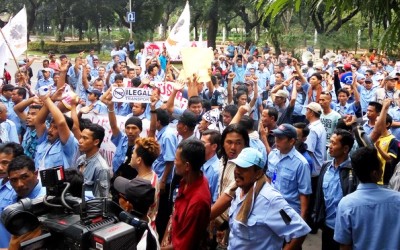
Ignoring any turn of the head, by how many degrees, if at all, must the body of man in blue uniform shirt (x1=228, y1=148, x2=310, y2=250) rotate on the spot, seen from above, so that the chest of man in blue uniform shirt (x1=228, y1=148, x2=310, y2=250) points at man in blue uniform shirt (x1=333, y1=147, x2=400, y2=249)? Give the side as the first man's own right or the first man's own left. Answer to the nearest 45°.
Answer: approximately 135° to the first man's own left

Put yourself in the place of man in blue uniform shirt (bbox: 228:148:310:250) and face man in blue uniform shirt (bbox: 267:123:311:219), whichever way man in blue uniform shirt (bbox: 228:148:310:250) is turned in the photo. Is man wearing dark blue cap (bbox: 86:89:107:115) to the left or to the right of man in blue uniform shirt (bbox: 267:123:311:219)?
left

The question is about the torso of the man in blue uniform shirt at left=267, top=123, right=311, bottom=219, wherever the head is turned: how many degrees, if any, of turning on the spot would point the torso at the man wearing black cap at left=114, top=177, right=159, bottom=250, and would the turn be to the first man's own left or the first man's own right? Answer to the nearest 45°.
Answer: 0° — they already face them

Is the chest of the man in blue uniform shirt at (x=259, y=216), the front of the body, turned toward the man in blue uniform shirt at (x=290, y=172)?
no

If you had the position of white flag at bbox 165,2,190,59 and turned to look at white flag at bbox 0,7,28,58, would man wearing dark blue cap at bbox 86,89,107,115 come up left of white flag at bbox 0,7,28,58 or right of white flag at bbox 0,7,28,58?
left

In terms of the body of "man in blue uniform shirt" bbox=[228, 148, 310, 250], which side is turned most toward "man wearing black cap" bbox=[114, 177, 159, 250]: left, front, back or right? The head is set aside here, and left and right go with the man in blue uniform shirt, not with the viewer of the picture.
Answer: front

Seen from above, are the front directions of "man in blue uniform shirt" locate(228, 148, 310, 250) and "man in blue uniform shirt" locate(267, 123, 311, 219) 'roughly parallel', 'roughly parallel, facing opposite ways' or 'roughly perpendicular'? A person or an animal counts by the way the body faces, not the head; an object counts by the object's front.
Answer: roughly parallel

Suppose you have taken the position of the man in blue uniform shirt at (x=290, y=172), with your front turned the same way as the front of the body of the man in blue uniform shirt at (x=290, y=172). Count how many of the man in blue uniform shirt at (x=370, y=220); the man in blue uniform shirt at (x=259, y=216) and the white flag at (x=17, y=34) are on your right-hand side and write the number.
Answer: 1

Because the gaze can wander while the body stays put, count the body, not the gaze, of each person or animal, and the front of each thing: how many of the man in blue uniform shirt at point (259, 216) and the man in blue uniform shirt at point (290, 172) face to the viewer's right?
0

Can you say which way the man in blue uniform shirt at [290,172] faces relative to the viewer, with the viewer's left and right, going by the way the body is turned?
facing the viewer and to the left of the viewer

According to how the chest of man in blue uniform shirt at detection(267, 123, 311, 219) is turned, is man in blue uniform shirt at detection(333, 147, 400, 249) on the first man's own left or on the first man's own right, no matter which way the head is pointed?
on the first man's own left

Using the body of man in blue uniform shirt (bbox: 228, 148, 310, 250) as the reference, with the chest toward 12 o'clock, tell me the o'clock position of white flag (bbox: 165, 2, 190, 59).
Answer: The white flag is roughly at 4 o'clock from the man in blue uniform shirt.

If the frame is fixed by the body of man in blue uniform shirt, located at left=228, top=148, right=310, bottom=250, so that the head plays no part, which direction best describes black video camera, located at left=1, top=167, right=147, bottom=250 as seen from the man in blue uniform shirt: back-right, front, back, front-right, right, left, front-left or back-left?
front

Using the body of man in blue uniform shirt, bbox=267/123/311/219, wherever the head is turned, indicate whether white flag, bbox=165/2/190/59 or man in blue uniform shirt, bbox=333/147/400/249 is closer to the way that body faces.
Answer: the man in blue uniform shirt

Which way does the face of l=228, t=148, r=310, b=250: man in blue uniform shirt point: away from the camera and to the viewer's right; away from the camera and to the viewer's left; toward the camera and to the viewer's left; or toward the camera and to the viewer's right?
toward the camera and to the viewer's left

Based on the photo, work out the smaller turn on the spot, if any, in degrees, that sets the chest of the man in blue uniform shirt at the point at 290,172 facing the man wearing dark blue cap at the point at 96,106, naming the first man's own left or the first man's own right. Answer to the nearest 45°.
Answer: approximately 90° to the first man's own right

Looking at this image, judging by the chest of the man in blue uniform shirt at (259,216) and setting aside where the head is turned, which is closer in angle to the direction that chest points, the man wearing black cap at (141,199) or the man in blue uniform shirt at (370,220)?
the man wearing black cap
